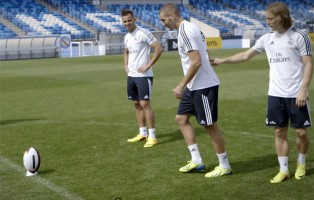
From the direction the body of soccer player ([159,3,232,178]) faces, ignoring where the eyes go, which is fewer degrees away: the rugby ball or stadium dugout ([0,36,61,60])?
the rugby ball

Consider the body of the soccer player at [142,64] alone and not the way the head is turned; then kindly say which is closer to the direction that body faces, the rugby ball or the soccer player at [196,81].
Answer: the rugby ball

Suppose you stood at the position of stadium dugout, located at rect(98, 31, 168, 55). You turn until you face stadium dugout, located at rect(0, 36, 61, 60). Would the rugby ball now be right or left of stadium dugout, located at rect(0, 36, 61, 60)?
left

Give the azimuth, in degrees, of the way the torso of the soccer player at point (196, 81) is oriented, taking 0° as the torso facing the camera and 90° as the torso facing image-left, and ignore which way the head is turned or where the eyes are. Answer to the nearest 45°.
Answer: approximately 90°

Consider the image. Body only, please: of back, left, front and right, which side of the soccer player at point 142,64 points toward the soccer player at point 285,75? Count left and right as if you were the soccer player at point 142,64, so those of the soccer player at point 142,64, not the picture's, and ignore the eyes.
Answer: left

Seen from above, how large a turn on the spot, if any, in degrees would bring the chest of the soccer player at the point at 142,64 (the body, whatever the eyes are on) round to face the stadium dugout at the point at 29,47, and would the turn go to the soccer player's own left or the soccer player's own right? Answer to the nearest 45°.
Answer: approximately 135° to the soccer player's own right

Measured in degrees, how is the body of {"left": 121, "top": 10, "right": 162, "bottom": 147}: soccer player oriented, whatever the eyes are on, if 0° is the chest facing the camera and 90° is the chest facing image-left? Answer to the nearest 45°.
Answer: approximately 45°

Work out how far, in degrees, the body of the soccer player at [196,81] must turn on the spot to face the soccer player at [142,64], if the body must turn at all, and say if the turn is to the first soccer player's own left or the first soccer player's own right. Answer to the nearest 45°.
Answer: approximately 90° to the first soccer player's own right

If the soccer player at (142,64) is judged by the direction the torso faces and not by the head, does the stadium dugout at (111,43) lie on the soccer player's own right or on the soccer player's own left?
on the soccer player's own right

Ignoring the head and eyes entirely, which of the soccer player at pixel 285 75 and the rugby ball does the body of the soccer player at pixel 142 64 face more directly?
the rugby ball

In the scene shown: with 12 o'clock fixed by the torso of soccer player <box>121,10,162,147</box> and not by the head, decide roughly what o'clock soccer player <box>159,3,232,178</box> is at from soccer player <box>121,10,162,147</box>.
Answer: soccer player <box>159,3,232,178</box> is roughly at 10 o'clock from soccer player <box>121,10,162,147</box>.
